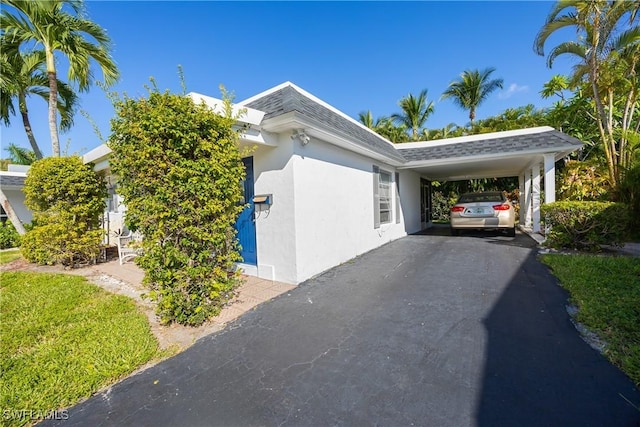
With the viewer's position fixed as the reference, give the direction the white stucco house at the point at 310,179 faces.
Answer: facing the viewer and to the left of the viewer

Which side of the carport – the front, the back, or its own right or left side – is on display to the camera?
front

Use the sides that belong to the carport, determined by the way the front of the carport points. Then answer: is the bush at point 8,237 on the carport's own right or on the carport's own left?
on the carport's own right

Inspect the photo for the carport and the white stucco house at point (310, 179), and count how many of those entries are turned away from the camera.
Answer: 0

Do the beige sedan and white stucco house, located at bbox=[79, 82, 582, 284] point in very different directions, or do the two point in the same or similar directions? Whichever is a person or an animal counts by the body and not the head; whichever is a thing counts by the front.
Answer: very different directions

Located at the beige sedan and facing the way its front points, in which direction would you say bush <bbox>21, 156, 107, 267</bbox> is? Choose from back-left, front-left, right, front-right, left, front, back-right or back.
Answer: back-left

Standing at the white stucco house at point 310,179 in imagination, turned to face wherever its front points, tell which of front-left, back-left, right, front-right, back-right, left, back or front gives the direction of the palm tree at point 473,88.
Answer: back

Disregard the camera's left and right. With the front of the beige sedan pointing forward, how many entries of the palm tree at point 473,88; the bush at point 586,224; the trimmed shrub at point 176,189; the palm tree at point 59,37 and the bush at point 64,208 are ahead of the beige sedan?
1

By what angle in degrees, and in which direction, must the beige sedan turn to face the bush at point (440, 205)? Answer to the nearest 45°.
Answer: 0° — it already faces it

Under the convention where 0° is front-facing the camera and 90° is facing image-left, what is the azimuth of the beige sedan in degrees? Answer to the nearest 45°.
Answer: approximately 180°

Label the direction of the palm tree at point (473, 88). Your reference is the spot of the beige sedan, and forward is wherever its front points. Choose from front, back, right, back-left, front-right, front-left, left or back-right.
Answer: front

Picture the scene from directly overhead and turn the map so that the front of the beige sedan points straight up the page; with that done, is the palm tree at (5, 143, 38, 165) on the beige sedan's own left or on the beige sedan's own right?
on the beige sedan's own left
